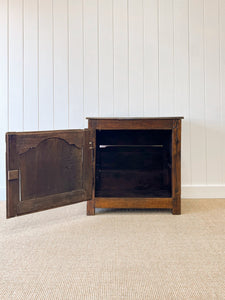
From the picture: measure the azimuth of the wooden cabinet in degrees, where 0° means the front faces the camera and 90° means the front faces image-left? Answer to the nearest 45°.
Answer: approximately 0°
